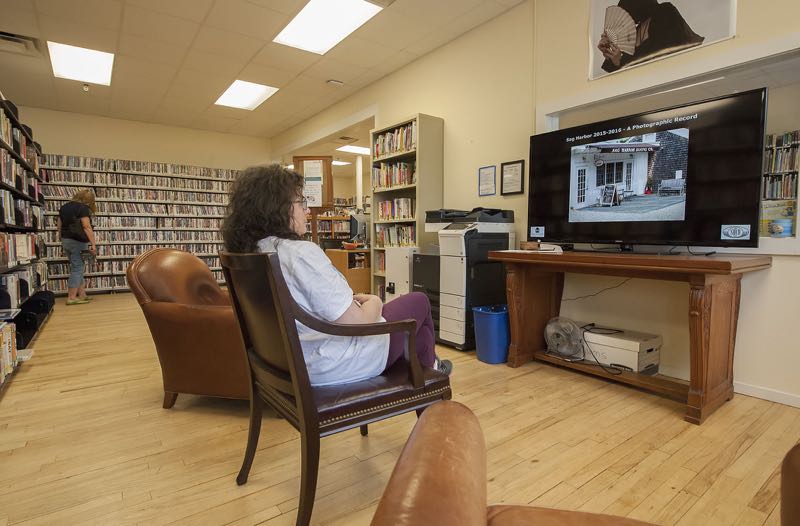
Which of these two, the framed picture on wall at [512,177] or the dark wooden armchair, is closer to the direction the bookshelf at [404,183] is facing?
the dark wooden armchair

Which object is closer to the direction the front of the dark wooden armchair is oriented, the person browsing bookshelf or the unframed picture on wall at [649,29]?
the unframed picture on wall

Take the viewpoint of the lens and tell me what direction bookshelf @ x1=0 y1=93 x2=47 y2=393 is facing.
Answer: facing to the right of the viewer

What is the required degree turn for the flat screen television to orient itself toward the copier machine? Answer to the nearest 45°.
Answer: approximately 45° to its right

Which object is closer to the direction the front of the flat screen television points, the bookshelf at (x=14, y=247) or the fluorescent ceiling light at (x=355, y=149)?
the bookshelf

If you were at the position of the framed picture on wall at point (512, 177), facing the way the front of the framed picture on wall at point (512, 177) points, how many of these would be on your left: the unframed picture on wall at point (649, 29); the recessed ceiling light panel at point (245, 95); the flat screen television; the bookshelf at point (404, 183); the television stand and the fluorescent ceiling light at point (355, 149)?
3

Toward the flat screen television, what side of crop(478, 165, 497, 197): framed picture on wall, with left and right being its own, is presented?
left

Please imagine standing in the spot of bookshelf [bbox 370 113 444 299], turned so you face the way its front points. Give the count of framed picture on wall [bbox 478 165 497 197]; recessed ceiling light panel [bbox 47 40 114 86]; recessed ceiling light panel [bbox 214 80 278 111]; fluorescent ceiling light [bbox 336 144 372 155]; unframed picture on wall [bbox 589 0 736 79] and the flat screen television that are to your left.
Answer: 3

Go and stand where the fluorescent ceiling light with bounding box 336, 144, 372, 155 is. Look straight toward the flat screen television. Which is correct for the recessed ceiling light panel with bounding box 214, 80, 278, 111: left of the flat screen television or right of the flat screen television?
right

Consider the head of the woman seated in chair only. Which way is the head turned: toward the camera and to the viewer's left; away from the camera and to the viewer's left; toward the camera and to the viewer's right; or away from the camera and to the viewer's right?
away from the camera and to the viewer's right

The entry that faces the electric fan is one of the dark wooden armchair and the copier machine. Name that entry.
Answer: the dark wooden armchair

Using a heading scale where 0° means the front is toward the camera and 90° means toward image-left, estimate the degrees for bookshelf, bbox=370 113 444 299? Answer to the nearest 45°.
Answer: approximately 45°
